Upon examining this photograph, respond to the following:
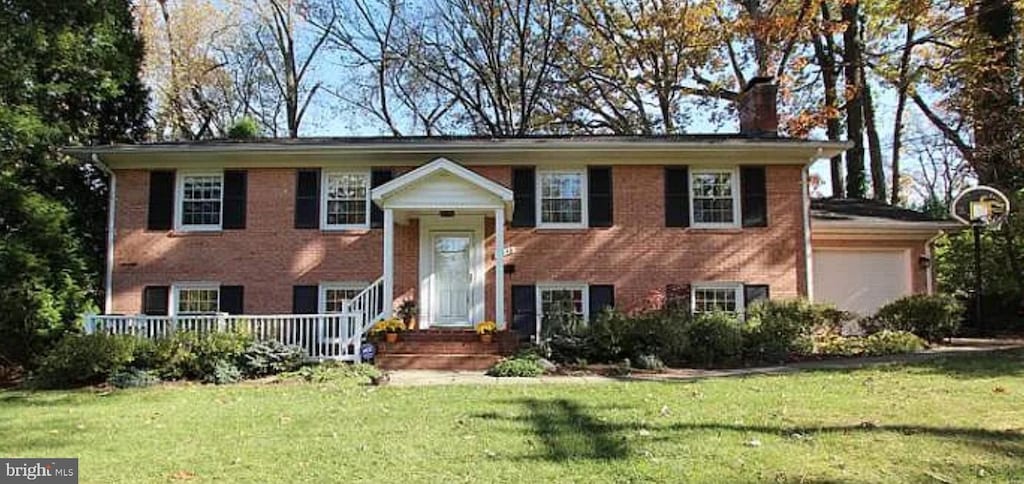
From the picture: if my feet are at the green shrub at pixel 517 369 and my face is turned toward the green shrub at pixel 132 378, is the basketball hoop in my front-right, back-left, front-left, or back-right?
back-right

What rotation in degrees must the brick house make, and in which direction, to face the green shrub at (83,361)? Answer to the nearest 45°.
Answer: approximately 45° to its right

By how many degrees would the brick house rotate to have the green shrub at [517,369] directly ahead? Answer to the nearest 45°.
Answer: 0° — it already faces it

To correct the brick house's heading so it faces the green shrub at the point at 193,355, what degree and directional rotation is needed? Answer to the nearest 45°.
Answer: approximately 45° to its right

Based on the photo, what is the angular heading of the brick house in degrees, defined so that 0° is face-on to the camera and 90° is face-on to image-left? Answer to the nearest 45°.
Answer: approximately 0°
